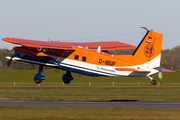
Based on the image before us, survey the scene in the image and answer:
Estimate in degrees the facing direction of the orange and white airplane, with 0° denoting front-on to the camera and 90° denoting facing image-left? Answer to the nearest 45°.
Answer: approximately 135°
